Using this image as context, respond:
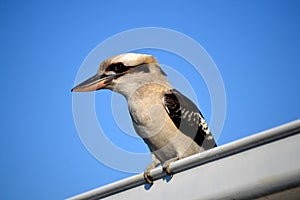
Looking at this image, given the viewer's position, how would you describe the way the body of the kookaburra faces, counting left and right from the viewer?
facing the viewer and to the left of the viewer
